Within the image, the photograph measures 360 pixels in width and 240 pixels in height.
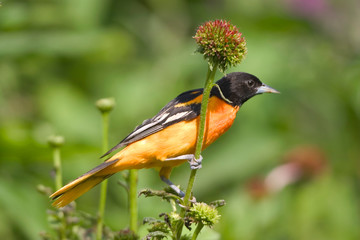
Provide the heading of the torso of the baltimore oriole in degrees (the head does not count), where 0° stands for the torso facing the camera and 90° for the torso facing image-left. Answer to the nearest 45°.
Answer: approximately 270°
